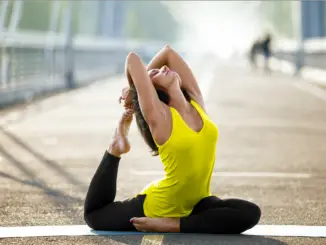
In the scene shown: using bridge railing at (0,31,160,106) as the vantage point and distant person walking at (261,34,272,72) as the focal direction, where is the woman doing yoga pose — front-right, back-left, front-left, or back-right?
back-right

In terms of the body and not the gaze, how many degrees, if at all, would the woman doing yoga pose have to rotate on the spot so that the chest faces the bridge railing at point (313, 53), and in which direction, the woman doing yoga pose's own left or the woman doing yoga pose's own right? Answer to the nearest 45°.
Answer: approximately 135° to the woman doing yoga pose's own left

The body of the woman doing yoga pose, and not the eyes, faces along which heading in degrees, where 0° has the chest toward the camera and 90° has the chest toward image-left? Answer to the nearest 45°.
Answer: approximately 315°

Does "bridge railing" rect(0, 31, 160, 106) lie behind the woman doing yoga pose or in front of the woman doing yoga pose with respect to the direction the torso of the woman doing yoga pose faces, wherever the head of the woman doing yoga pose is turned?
behind

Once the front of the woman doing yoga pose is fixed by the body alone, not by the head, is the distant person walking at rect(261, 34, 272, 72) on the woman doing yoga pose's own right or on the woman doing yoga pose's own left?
on the woman doing yoga pose's own left

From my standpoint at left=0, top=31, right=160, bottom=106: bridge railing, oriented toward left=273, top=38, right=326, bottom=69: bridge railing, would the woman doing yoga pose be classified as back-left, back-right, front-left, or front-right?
back-right
